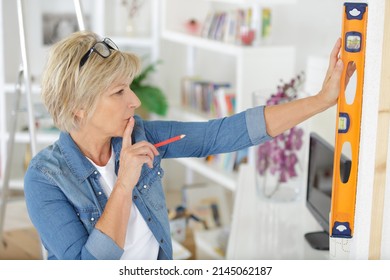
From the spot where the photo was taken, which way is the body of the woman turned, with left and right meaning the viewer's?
facing the viewer and to the right of the viewer

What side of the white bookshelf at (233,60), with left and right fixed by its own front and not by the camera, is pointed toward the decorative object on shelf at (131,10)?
right

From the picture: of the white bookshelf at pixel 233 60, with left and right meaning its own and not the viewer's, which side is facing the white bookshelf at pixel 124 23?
right

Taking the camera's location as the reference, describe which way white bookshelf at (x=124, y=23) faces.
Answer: facing the viewer

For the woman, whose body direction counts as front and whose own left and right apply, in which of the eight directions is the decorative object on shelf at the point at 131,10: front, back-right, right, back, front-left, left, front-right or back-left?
back-left

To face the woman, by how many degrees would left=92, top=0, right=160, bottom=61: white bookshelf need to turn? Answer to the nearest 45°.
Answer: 0° — it already faces them

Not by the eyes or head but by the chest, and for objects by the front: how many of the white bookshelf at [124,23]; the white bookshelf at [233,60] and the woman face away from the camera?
0

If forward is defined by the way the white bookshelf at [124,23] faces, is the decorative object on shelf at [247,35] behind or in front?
in front

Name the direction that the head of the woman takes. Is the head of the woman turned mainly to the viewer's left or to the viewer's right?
to the viewer's right

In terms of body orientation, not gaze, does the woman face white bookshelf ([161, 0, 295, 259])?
no

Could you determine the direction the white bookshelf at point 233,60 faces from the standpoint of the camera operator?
facing the viewer and to the left of the viewer

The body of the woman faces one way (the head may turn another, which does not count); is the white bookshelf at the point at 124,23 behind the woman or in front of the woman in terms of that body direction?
behind

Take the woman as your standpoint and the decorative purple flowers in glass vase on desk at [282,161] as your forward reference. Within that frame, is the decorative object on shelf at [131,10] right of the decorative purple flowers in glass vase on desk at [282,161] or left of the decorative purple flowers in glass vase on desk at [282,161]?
left

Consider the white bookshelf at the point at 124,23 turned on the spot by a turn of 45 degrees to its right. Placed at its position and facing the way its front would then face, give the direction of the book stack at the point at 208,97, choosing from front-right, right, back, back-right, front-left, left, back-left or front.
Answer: left
